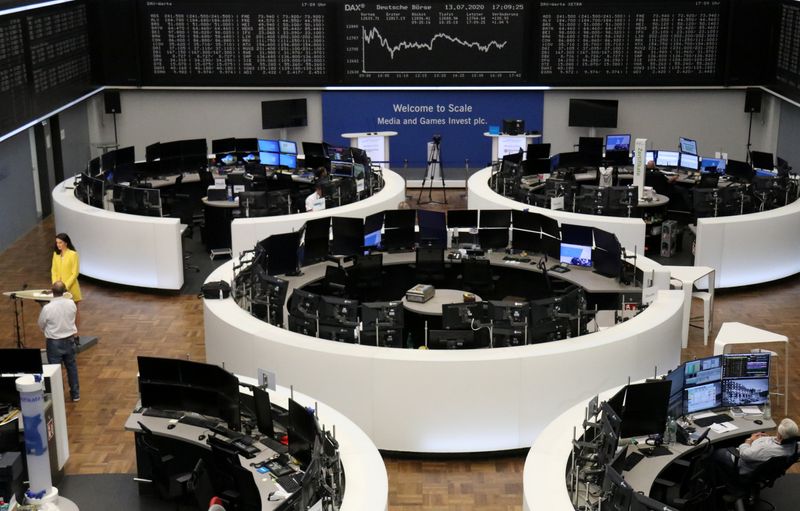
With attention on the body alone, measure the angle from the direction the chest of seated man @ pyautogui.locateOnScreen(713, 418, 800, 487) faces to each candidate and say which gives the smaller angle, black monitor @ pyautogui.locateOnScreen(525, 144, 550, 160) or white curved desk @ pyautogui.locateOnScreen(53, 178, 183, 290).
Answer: the white curved desk

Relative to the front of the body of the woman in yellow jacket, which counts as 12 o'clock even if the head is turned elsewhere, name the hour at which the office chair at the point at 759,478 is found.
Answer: The office chair is roughly at 9 o'clock from the woman in yellow jacket.

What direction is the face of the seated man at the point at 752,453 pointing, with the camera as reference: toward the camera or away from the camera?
away from the camera

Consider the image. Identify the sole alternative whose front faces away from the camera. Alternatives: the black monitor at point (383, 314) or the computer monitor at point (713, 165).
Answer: the black monitor

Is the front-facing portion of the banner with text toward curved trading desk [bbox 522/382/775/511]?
yes

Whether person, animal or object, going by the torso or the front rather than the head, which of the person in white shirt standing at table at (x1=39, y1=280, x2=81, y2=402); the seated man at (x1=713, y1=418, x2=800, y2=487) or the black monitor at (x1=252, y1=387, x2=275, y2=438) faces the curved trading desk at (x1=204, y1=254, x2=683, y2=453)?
the seated man

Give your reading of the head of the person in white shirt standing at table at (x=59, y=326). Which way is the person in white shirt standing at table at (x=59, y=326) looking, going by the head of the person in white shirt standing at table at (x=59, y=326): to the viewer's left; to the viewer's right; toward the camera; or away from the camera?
away from the camera

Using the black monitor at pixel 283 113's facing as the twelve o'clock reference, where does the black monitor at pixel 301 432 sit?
the black monitor at pixel 301 432 is roughly at 12 o'clock from the black monitor at pixel 283 113.

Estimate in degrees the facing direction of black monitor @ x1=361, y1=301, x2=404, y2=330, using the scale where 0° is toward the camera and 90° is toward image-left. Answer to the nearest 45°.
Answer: approximately 180°
